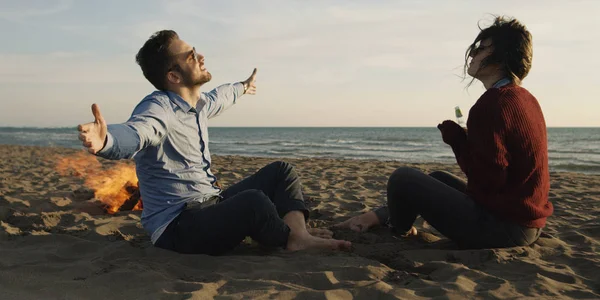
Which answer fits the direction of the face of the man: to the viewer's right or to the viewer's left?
to the viewer's right

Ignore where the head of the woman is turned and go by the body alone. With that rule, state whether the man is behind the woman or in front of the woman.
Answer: in front

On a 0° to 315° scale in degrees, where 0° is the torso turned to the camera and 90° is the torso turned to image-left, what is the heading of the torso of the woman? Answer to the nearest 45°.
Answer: approximately 90°
